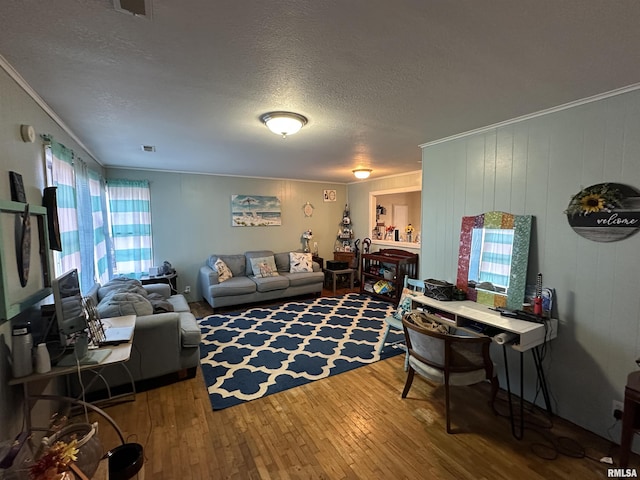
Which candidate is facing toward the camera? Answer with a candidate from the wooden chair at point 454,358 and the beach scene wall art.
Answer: the beach scene wall art

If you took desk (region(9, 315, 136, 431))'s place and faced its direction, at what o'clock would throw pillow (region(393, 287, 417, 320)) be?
The throw pillow is roughly at 11 o'clock from the desk.

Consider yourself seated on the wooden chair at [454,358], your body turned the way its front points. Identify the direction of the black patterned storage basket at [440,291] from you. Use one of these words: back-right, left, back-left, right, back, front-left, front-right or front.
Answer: front-left

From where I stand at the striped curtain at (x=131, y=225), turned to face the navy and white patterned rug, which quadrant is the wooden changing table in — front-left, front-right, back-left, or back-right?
front-left

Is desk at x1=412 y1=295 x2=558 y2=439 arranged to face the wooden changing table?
no

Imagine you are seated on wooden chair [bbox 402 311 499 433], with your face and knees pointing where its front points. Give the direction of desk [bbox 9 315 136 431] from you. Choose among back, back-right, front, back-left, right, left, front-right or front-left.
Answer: back

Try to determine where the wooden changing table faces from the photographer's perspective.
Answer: facing the viewer and to the left of the viewer

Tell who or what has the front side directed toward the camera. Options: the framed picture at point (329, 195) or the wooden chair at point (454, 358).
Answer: the framed picture

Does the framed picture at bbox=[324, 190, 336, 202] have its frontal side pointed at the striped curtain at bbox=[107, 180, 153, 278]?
no

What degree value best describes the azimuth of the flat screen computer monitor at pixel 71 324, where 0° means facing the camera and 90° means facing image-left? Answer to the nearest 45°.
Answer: approximately 315°

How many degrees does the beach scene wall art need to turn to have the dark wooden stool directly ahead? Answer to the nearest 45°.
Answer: approximately 45° to its left

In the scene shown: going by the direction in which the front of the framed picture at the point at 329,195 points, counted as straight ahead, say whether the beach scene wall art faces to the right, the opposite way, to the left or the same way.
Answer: the same way

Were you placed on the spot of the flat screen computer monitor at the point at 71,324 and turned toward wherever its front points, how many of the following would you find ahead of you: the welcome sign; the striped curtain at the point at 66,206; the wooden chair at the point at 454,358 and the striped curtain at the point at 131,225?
2

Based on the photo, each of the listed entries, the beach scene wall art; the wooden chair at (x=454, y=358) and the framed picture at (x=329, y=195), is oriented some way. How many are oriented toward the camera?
2

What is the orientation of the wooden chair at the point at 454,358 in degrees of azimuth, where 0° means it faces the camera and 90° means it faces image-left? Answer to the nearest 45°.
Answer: approximately 225°

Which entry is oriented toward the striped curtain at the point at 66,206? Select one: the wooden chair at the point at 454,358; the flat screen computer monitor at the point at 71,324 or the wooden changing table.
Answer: the wooden changing table

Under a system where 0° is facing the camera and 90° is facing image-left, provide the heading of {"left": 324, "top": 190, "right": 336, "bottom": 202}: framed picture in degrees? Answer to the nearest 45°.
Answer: approximately 0°

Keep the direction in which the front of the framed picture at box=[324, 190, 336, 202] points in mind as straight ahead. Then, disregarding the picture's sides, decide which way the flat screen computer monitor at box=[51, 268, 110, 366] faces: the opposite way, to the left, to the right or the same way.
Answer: to the left

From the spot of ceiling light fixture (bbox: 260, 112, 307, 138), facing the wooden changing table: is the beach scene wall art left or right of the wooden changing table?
left

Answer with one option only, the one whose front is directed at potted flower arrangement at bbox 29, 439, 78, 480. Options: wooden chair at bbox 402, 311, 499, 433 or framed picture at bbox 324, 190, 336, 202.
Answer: the framed picture

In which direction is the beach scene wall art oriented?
toward the camera

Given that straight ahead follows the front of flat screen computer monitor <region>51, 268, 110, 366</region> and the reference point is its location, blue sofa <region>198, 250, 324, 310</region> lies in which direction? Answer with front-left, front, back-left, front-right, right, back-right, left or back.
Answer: left

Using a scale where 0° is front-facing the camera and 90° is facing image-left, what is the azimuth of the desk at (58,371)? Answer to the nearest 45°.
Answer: approximately 315°

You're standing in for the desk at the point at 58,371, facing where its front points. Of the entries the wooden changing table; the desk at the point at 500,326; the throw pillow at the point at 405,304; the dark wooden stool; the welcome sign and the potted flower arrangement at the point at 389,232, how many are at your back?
0

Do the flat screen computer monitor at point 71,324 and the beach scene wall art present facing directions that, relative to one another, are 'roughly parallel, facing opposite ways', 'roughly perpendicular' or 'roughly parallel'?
roughly perpendicular

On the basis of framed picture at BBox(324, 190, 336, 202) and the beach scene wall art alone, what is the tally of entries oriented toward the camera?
2

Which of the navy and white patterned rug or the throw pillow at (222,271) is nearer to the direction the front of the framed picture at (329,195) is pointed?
the navy and white patterned rug
